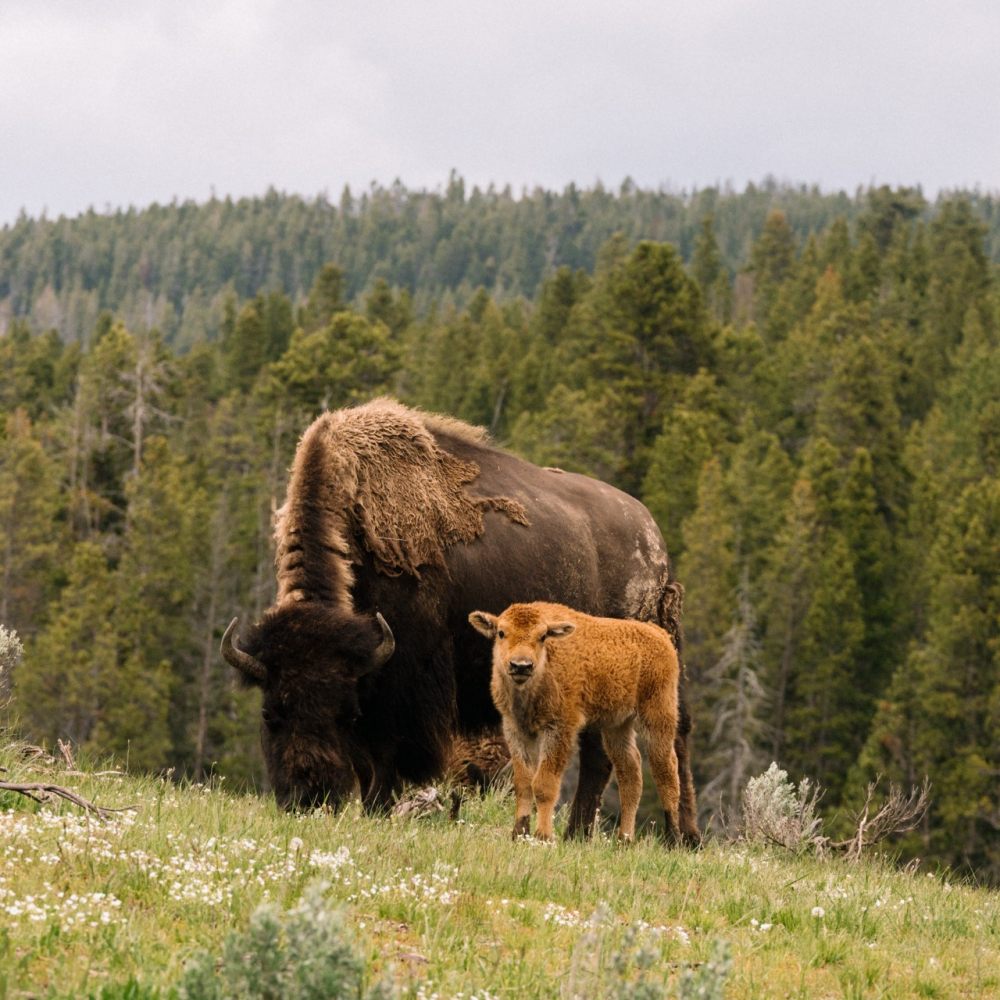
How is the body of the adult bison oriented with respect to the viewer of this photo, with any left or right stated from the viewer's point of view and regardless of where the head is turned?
facing the viewer and to the left of the viewer

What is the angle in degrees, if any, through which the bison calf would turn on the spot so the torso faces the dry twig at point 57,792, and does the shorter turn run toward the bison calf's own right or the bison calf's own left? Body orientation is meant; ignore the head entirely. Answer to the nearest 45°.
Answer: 0° — it already faces it

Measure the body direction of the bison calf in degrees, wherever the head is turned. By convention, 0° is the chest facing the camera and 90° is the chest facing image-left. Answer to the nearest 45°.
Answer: approximately 45°

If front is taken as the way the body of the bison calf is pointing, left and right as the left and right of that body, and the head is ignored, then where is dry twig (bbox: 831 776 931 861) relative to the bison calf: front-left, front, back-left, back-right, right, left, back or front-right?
back

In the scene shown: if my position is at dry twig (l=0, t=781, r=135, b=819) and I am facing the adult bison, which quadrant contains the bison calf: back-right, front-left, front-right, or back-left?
front-right
